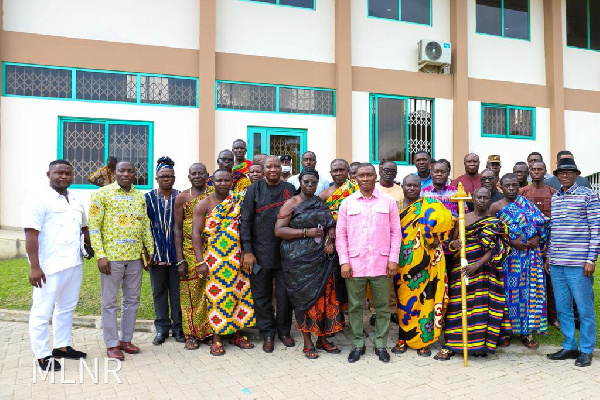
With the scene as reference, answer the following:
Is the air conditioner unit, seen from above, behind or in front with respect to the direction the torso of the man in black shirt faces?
behind

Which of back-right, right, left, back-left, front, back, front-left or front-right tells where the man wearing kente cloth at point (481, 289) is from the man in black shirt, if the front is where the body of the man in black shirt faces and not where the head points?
left

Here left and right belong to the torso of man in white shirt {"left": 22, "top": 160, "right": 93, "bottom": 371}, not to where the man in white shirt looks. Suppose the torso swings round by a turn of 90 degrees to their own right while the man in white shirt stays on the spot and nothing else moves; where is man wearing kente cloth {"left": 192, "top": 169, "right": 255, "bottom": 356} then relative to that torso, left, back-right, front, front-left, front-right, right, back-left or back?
back-left

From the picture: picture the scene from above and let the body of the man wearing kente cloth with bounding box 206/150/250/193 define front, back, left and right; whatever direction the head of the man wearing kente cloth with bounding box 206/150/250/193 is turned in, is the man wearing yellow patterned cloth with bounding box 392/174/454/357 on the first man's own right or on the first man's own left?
on the first man's own left

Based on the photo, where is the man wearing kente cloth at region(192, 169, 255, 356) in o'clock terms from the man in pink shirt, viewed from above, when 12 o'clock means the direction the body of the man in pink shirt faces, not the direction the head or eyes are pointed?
The man wearing kente cloth is roughly at 3 o'clock from the man in pink shirt.

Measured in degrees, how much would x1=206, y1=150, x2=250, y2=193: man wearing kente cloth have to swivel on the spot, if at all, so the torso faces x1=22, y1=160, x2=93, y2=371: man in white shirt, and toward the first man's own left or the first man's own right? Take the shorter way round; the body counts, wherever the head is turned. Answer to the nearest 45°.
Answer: approximately 45° to the first man's own right

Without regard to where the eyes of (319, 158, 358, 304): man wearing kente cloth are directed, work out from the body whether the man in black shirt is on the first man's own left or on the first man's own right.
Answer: on the first man's own right

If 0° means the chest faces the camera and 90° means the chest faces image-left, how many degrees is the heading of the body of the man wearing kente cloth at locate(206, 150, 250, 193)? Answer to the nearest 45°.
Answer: approximately 0°
